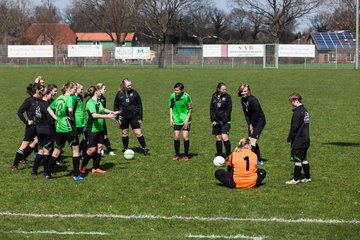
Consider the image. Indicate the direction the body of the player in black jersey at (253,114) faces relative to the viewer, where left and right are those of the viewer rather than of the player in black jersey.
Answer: facing the viewer and to the left of the viewer

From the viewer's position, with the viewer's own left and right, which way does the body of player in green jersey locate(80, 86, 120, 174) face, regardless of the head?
facing to the right of the viewer

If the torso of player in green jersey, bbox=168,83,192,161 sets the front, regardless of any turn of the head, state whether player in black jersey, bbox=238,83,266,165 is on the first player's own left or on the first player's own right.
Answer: on the first player's own left

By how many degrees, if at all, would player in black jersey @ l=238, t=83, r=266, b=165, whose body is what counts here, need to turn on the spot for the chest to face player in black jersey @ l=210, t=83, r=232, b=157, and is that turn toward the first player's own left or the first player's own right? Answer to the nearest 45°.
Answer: approximately 90° to the first player's own right

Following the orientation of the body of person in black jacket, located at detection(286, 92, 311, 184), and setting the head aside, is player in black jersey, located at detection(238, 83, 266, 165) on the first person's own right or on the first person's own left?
on the first person's own right

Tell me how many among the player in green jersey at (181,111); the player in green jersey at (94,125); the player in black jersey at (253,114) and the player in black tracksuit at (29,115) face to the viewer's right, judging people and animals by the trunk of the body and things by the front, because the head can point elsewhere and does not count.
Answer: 2

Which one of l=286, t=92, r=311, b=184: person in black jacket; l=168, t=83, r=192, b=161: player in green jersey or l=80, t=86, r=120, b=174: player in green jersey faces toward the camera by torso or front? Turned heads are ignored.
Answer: l=168, t=83, r=192, b=161: player in green jersey

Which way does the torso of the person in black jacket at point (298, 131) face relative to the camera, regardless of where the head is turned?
to the viewer's left

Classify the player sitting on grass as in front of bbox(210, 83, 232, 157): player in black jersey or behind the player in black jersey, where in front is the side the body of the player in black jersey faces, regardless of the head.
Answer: in front

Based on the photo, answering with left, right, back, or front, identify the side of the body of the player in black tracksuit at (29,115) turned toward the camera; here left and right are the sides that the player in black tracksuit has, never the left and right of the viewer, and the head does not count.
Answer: right

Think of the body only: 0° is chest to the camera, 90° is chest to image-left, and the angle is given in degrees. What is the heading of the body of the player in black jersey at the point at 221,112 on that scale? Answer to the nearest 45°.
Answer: approximately 0°

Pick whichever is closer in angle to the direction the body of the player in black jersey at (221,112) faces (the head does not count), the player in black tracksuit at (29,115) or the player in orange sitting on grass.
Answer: the player in orange sitting on grass

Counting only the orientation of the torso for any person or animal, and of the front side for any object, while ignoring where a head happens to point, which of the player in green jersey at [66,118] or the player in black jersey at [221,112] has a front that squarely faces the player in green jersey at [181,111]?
the player in green jersey at [66,118]

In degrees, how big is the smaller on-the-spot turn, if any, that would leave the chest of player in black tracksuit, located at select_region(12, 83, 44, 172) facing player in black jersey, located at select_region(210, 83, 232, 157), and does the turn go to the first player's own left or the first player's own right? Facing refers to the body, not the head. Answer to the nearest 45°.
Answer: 0° — they already face them

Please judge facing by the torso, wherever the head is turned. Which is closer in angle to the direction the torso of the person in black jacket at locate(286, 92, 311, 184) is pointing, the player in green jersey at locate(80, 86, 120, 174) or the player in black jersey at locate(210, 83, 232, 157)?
the player in green jersey

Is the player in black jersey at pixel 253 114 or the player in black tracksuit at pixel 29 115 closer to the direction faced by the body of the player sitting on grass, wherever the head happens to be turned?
the player in black jersey

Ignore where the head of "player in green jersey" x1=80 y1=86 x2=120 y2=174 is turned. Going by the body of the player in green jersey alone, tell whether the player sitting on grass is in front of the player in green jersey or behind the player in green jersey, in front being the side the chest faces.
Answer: in front
